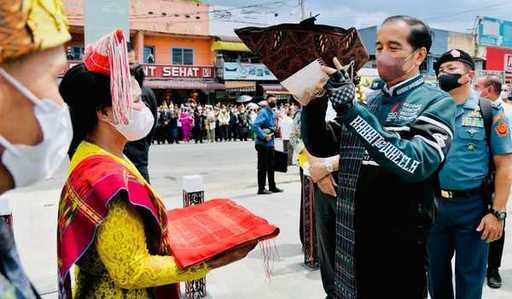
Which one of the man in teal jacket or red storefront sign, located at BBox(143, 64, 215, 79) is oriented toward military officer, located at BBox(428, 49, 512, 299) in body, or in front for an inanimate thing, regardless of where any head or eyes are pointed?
the red storefront sign

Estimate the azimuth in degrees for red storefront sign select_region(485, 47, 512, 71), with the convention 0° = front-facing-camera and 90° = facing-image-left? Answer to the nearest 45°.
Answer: approximately 0°

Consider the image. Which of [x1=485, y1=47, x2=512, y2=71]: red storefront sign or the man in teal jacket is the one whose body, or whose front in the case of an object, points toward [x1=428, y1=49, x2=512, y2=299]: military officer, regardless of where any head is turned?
the red storefront sign

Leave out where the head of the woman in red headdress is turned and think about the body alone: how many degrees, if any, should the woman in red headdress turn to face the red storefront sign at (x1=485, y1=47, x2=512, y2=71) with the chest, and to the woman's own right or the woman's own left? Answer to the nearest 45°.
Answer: approximately 45° to the woman's own left

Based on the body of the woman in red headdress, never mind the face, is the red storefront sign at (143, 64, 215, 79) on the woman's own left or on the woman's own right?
on the woman's own left

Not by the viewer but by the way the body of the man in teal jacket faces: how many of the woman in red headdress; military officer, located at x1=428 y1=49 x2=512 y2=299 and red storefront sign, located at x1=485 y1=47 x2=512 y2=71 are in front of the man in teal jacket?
1

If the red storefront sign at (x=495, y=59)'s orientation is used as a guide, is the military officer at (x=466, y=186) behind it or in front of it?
in front

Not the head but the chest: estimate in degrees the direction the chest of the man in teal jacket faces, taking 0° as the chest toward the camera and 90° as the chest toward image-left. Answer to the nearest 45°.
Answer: approximately 45°

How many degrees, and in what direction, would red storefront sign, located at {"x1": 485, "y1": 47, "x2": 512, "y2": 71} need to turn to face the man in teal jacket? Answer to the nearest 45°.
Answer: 0° — it already faces them

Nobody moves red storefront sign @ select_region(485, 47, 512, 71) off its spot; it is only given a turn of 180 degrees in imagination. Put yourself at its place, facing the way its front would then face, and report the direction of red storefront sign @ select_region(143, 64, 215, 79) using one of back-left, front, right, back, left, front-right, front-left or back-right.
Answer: back-left

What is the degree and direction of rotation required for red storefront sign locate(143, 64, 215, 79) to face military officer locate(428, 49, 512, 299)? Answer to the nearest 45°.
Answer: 0° — it already faces them

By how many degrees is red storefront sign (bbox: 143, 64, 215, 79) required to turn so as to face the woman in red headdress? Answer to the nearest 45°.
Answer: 0° — it already faces them

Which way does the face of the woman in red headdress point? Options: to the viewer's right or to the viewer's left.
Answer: to the viewer's right

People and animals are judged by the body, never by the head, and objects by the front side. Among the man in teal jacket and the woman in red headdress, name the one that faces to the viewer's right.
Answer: the woman in red headdress

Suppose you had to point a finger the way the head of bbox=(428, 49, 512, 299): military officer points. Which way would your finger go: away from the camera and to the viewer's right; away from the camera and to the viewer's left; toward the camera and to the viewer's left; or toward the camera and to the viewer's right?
toward the camera and to the viewer's left

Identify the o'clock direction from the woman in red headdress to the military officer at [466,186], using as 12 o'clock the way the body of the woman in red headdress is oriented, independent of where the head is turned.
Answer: The military officer is roughly at 11 o'clock from the woman in red headdress.

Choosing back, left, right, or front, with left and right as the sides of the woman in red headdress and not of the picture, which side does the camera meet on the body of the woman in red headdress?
right

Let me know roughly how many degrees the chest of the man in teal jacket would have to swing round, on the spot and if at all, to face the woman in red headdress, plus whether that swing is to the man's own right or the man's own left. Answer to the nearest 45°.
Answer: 0° — they already face them
